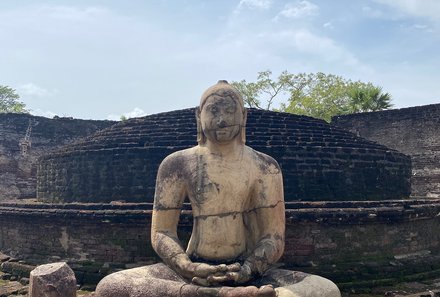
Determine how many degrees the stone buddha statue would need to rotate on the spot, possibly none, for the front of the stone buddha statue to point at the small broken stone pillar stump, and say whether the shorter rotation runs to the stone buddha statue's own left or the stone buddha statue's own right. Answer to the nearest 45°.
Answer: approximately 90° to the stone buddha statue's own right

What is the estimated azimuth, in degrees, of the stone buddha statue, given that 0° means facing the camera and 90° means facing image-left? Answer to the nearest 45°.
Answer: approximately 0°
